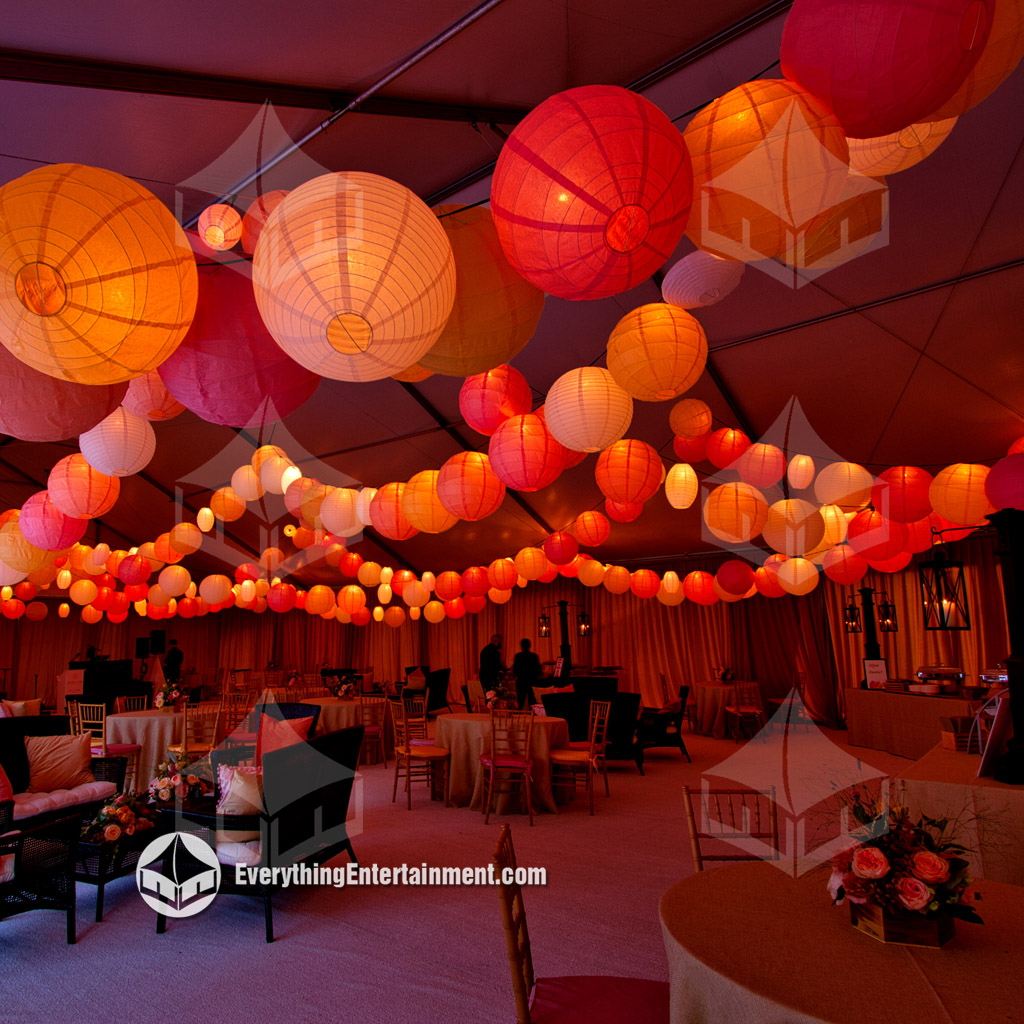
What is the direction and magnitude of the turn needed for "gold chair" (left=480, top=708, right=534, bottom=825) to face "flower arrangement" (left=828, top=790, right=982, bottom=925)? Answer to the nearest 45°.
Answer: approximately 180°

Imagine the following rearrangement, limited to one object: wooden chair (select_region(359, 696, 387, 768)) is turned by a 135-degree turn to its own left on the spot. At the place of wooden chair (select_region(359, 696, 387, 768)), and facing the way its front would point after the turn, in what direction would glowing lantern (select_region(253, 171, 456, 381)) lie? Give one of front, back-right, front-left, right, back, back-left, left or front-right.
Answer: front

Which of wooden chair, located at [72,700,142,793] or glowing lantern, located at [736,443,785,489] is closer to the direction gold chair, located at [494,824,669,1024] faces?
the glowing lantern

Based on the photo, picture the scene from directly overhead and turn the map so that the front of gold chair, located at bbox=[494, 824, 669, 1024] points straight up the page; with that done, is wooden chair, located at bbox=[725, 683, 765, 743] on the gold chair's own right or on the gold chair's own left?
on the gold chair's own left

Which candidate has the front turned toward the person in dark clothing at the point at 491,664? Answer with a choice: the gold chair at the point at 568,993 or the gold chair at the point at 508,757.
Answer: the gold chair at the point at 508,757

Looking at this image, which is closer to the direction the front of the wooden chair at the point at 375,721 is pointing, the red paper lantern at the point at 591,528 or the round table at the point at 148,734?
the round table

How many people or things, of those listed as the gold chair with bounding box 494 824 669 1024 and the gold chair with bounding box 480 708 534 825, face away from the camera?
1

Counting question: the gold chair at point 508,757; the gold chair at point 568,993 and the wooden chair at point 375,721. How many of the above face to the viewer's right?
1

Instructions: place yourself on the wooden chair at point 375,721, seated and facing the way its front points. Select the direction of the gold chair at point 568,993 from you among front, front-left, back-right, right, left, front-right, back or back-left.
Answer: back-left

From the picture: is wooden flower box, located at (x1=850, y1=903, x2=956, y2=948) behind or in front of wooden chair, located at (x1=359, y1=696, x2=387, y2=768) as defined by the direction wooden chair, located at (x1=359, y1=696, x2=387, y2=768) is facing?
behind

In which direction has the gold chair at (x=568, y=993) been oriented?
to the viewer's right

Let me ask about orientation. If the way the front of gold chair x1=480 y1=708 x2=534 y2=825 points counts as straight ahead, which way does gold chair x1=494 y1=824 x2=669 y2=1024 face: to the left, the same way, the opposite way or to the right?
to the right

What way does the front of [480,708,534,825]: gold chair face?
away from the camera

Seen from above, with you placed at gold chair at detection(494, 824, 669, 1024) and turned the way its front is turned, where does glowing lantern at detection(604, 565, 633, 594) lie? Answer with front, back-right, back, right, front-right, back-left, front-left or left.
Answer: left

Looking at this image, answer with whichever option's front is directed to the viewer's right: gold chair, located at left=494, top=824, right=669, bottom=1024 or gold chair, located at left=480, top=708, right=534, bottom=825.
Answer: gold chair, located at left=494, top=824, right=669, bottom=1024
